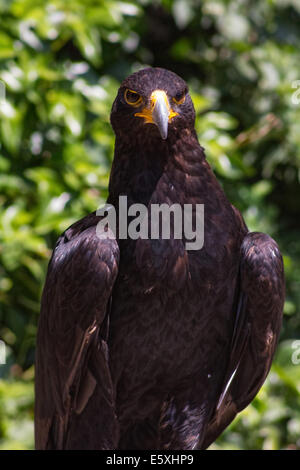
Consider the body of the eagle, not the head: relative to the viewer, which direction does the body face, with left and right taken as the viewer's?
facing the viewer
